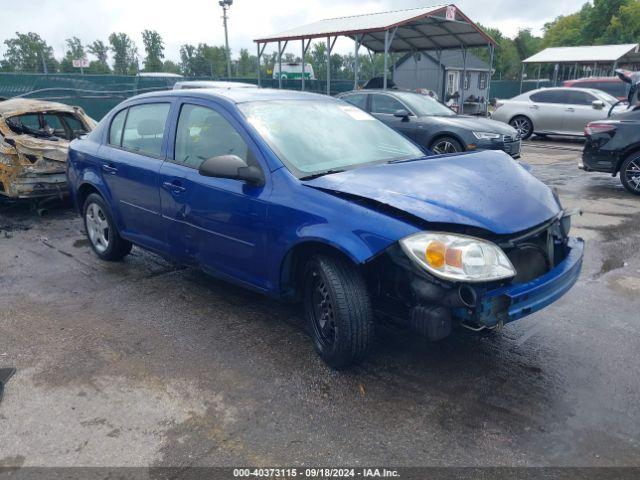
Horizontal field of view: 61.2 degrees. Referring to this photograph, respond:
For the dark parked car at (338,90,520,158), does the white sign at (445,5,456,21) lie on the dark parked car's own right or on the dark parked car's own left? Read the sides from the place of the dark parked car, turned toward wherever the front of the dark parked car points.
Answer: on the dark parked car's own left

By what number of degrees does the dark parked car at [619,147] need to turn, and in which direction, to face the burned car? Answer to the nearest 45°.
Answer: approximately 180°

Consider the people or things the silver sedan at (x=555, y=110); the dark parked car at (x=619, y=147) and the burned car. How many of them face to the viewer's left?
0

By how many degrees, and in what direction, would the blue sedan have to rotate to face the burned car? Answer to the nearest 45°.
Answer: approximately 180°

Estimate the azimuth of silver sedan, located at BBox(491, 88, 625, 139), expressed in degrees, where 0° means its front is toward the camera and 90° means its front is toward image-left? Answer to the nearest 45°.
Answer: approximately 270°

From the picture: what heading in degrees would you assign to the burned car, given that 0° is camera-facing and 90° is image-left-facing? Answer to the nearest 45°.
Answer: approximately 225°

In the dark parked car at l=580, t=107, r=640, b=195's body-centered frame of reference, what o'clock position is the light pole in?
The light pole is roughly at 9 o'clock from the dark parked car.

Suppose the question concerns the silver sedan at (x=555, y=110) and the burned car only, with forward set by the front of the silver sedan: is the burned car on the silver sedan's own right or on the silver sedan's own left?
on the silver sedan's own right

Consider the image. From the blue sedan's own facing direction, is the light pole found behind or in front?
behind

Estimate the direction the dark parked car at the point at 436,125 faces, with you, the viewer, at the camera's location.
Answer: facing the viewer and to the right of the viewer

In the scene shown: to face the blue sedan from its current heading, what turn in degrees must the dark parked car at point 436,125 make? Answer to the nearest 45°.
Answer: approximately 45° to its right

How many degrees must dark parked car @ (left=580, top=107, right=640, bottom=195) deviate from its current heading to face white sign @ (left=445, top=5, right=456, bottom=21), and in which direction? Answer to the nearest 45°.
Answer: approximately 90° to its left

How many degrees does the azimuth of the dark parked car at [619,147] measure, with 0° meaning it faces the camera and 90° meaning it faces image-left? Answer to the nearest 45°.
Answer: approximately 225°

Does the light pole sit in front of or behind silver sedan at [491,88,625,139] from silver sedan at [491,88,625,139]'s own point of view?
behind
